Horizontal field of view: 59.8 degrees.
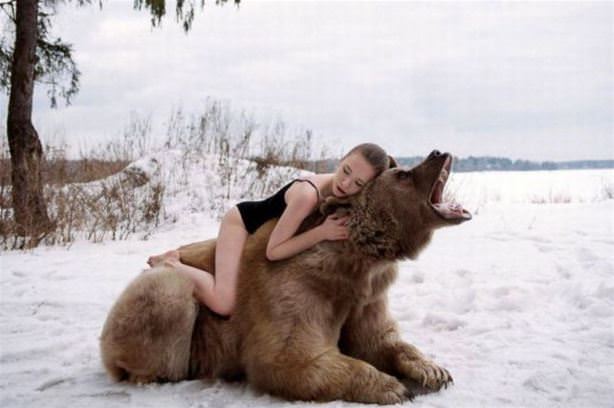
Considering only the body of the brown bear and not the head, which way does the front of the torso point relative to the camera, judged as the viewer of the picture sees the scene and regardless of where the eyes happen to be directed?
to the viewer's right
